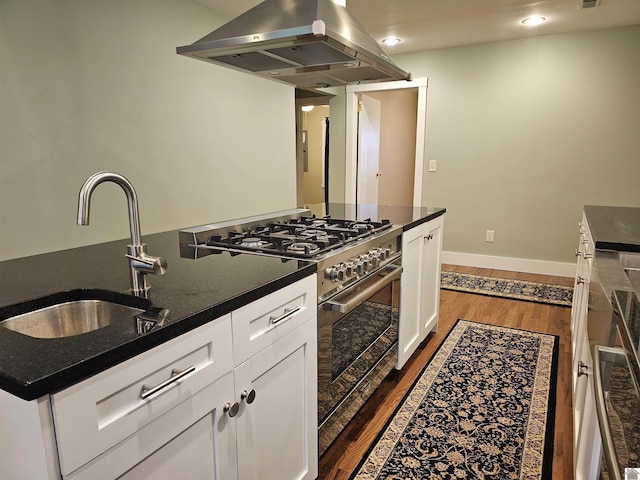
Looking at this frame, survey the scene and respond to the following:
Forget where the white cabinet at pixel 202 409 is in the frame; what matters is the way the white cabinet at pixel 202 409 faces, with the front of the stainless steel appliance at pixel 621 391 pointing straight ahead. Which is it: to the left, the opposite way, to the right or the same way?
the opposite way

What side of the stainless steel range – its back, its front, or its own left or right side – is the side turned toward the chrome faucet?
right

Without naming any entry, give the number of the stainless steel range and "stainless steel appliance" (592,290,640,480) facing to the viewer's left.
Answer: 1

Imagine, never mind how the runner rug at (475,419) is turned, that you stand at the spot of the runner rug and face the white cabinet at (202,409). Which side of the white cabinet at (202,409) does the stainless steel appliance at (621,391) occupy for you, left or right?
left

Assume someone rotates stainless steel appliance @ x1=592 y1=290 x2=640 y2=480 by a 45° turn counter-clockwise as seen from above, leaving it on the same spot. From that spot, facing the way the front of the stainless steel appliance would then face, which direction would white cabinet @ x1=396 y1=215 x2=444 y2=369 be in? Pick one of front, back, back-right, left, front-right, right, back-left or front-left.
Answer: right

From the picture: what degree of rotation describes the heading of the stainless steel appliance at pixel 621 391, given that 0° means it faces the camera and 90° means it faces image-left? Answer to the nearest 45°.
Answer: approximately 90°

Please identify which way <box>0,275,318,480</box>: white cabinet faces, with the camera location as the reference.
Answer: facing the viewer and to the right of the viewer

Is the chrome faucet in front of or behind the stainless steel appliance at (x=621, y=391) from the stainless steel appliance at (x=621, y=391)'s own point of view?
in front

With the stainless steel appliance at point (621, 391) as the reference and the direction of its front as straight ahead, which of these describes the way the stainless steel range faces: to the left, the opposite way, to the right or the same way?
the opposite way

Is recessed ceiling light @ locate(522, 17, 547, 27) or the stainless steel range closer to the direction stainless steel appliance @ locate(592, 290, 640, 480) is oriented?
the stainless steel range

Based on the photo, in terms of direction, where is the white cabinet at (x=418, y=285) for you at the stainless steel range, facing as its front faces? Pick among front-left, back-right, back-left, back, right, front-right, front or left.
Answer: left

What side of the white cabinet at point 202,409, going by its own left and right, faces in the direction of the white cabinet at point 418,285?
left
